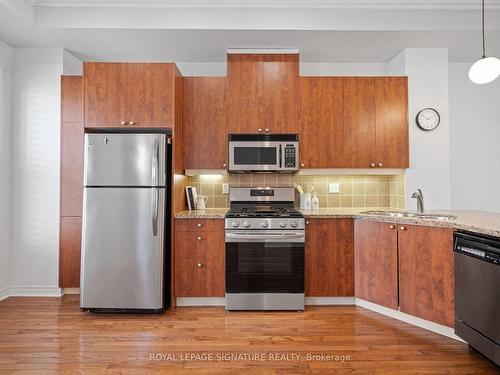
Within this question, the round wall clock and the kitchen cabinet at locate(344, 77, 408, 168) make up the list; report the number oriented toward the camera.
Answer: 2

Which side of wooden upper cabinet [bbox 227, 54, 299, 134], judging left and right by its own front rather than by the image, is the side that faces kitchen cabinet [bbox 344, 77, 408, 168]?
left

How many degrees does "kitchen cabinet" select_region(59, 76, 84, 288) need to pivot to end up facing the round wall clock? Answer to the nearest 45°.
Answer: approximately 45° to its left

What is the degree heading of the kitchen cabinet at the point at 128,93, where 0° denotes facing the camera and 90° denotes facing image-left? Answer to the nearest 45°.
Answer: approximately 0°

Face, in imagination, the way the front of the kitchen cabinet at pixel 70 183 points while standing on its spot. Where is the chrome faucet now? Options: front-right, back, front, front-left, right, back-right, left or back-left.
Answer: front-left

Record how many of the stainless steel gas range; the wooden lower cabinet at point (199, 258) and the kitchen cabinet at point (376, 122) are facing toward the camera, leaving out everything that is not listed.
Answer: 3
